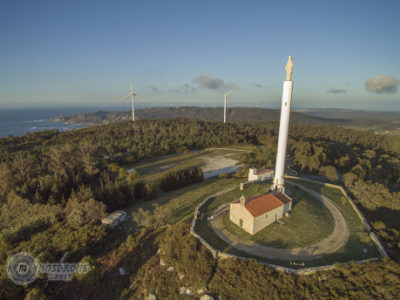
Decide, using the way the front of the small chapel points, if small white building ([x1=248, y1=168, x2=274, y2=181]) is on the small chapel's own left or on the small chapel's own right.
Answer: on the small chapel's own right

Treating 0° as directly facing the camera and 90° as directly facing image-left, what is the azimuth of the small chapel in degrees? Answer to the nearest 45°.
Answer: approximately 45°

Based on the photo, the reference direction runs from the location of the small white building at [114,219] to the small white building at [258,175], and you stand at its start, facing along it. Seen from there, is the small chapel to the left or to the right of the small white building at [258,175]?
right

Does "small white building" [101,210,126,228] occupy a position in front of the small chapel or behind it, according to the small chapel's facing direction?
in front
